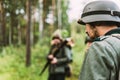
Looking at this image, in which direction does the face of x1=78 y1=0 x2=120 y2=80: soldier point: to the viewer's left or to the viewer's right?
to the viewer's left

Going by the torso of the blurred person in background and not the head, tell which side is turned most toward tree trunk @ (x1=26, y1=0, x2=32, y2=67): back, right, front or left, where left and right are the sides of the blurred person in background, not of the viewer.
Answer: right

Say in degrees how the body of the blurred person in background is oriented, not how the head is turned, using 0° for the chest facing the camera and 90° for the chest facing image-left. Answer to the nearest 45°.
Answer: approximately 45°

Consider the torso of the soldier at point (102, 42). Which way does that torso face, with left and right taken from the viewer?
facing away from the viewer and to the left of the viewer

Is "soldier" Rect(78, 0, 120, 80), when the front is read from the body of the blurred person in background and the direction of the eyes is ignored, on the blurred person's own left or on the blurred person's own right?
on the blurred person's own left
